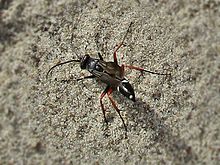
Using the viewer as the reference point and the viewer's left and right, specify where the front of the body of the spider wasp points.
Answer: facing away from the viewer and to the left of the viewer
